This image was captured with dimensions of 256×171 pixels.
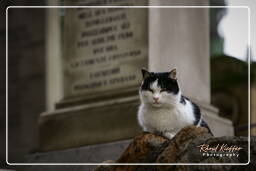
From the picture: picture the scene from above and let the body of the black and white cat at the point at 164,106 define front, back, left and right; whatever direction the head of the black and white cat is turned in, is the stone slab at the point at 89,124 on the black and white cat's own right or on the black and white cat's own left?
on the black and white cat's own right

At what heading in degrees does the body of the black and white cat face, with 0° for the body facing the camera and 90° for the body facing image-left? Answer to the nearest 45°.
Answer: approximately 45°

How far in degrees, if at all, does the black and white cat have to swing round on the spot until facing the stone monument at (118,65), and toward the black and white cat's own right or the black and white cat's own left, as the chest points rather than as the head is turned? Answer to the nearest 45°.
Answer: approximately 135° to the black and white cat's own right
